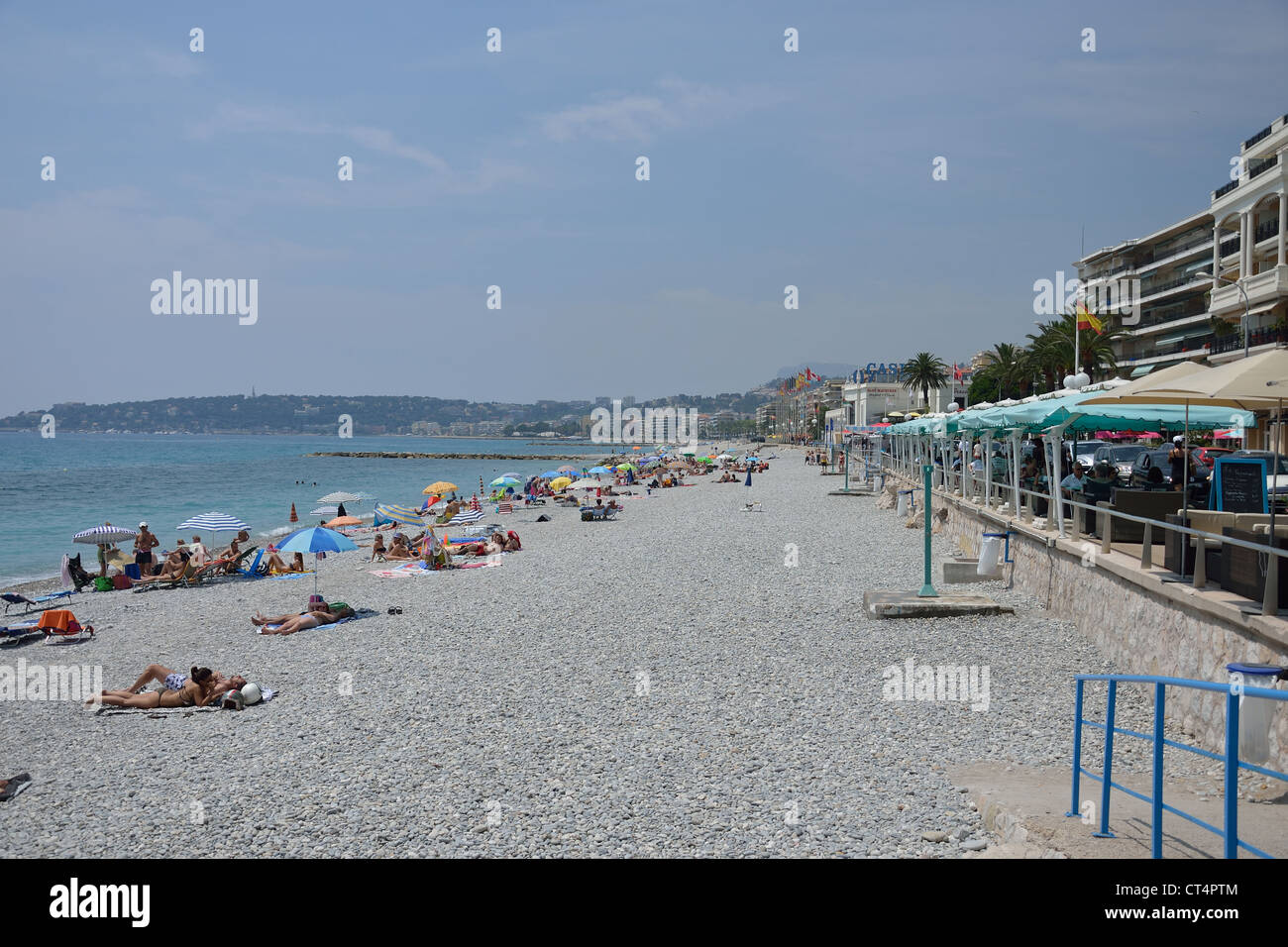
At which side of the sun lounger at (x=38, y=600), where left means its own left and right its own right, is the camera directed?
left

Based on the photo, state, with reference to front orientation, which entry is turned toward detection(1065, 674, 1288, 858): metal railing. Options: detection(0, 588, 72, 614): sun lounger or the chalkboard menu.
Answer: the chalkboard menu

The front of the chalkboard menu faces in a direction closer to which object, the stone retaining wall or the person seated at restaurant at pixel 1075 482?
the stone retaining wall

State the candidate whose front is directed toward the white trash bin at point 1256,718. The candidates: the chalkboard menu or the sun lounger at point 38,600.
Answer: the chalkboard menu
